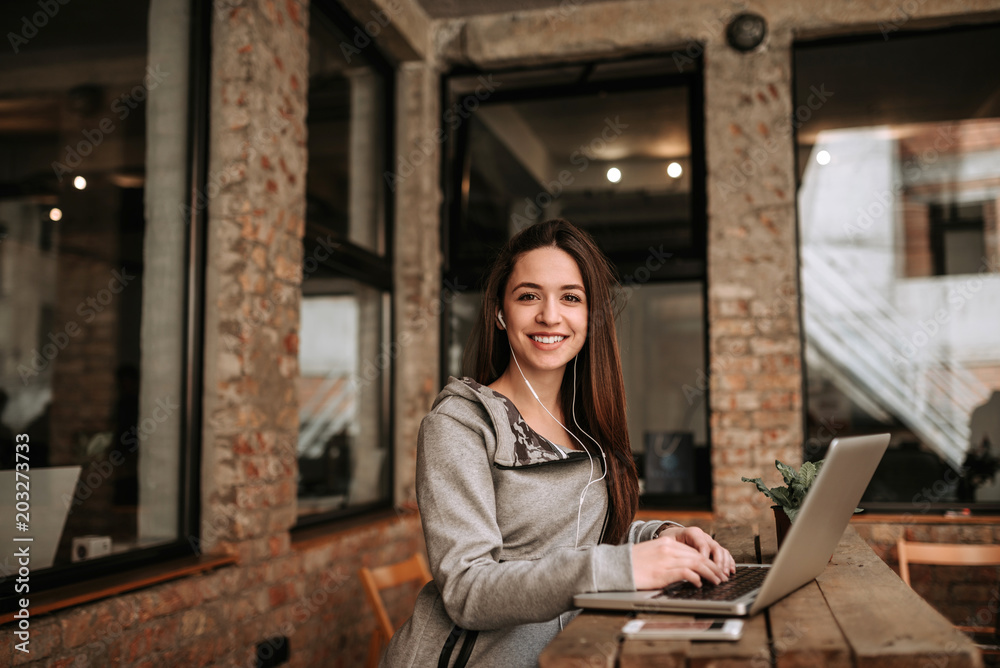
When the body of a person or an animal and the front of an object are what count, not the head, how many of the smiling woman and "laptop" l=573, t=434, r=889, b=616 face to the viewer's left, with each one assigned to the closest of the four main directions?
1

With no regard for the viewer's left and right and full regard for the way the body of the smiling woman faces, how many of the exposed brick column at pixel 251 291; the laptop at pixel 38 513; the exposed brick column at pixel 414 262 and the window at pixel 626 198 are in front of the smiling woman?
0

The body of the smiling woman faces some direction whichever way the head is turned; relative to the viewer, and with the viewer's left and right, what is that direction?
facing the viewer and to the right of the viewer

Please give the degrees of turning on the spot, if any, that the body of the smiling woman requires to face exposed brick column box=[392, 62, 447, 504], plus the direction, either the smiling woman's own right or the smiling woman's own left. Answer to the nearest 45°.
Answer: approximately 135° to the smiling woman's own left

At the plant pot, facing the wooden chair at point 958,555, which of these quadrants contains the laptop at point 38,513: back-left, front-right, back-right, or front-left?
back-left

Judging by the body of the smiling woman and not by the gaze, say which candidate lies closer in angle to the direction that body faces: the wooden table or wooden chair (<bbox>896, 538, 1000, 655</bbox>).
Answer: the wooden table

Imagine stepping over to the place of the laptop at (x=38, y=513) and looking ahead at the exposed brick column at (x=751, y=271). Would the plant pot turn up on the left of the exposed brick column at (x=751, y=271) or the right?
right

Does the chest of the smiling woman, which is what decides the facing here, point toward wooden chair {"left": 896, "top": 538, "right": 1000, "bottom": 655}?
no

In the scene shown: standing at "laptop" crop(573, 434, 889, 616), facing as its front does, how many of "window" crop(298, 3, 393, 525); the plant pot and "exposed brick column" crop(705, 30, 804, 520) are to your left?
0

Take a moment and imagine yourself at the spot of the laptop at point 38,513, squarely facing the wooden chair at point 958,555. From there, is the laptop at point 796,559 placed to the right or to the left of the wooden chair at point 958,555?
right

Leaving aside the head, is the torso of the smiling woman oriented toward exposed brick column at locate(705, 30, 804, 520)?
no

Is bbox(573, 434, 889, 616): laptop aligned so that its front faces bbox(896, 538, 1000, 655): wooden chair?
no

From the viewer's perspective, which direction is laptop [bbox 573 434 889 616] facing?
to the viewer's left

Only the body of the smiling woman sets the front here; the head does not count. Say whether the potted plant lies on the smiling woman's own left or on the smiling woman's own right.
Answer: on the smiling woman's own left

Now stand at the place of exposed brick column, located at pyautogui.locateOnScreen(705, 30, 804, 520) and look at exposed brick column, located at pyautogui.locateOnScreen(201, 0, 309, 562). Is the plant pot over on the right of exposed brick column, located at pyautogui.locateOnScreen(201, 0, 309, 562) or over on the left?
left

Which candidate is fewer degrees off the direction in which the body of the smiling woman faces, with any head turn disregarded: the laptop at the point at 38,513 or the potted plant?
the potted plant

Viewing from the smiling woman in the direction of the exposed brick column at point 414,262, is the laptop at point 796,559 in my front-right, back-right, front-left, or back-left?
back-right
